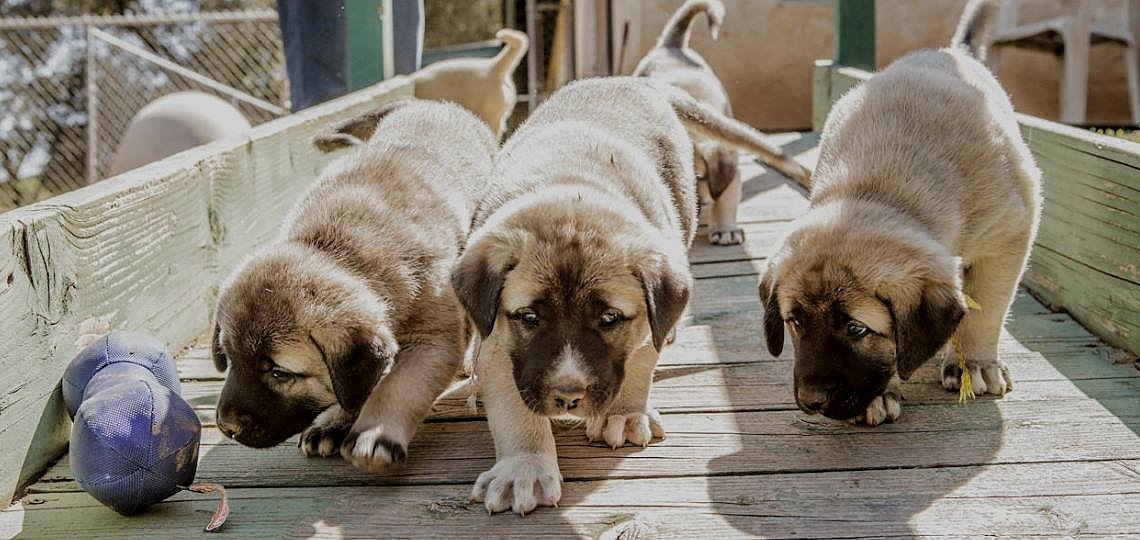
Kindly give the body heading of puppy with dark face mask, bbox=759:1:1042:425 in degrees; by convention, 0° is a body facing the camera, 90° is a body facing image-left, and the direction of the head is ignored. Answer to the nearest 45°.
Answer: approximately 45°

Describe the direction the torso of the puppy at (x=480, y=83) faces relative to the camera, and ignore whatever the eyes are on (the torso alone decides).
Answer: to the viewer's left

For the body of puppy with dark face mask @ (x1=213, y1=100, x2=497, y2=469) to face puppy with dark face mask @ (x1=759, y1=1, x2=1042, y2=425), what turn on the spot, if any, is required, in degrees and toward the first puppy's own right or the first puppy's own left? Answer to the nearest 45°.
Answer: approximately 135° to the first puppy's own left

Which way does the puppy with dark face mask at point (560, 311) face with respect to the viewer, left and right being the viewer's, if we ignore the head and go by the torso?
facing the viewer

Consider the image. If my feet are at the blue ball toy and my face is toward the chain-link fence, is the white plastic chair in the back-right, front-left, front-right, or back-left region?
front-right

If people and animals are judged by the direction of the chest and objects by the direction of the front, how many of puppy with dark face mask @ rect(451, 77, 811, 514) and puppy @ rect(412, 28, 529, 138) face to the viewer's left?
1

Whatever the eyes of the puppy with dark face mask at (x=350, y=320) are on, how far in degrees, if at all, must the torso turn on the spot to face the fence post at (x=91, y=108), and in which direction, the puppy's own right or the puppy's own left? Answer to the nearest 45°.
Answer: approximately 135° to the puppy's own right

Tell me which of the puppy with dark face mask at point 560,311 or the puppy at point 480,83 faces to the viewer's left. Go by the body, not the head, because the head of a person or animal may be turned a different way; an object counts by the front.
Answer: the puppy

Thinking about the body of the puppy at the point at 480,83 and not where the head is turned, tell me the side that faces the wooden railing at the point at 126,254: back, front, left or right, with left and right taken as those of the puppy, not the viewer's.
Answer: left

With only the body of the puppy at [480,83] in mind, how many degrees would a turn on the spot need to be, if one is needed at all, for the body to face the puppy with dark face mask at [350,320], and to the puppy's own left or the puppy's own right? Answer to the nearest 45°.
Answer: approximately 90° to the puppy's own left
